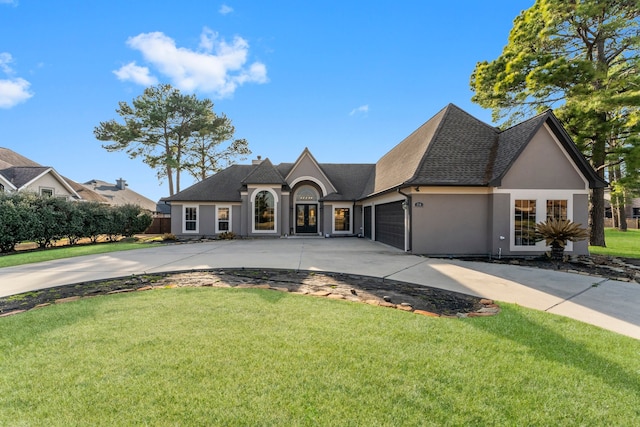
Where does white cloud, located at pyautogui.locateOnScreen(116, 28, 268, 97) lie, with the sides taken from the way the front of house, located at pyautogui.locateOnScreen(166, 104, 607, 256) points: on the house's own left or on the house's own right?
on the house's own right

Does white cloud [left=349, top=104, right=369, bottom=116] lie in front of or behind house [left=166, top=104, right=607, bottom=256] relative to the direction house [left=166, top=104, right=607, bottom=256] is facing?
behind

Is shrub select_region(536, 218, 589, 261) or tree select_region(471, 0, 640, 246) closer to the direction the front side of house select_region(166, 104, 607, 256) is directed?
the shrub

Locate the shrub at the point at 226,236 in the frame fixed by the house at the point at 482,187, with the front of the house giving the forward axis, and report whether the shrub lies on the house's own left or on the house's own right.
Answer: on the house's own right

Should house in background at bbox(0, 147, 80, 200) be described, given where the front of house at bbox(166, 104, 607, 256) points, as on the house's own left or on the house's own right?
on the house's own right

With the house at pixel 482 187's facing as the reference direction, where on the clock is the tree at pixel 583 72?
The tree is roughly at 8 o'clock from the house.

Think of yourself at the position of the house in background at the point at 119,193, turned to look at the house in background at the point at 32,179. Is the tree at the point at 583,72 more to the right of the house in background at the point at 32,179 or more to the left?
left

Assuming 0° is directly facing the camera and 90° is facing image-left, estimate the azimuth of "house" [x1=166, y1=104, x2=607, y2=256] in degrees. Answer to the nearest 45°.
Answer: approximately 0°
